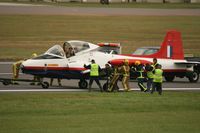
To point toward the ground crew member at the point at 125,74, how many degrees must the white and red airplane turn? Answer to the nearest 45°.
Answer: approximately 135° to its left

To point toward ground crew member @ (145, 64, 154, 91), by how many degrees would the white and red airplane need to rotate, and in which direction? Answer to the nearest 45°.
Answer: approximately 135° to its left

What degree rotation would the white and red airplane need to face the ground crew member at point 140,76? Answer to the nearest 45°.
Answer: approximately 180°

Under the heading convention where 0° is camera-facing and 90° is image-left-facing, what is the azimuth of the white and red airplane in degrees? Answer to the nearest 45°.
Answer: approximately 90°

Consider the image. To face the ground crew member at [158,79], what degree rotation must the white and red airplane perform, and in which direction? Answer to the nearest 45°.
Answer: approximately 135° to its left

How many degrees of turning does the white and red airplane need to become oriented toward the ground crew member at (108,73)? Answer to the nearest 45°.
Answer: approximately 135° to its left
